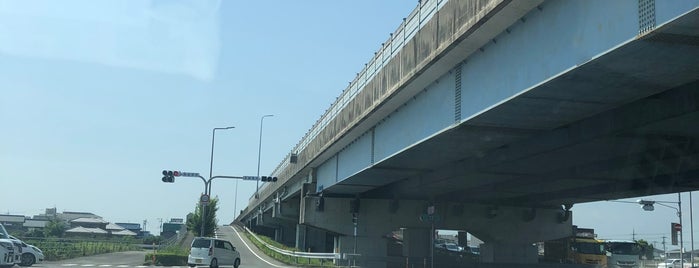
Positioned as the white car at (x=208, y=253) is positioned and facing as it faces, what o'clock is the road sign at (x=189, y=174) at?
The road sign is roughly at 10 o'clock from the white car.

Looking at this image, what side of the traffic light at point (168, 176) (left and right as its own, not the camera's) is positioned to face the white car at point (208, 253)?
front

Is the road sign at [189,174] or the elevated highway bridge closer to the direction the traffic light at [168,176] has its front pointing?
the elevated highway bridge

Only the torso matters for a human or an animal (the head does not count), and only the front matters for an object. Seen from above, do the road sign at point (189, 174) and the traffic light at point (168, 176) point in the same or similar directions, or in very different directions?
same or similar directions

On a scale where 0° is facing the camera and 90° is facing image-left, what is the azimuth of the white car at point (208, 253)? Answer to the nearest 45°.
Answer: approximately 225°

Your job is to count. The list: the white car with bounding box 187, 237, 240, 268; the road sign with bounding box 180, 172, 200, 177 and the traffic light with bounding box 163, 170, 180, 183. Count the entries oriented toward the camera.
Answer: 2

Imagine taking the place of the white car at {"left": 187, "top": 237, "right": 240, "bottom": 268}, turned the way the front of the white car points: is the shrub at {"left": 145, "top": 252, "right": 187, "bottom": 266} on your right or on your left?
on your left

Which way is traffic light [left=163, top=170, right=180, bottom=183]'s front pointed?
toward the camera

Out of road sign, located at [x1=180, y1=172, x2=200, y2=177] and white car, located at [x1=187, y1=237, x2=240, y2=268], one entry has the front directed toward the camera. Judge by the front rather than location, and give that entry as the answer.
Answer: the road sign

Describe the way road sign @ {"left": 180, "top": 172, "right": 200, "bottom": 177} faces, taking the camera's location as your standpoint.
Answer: facing the viewer

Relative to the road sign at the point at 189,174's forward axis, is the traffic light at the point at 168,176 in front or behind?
in front
